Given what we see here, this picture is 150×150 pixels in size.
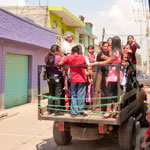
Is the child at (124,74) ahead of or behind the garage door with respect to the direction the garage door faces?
ahead

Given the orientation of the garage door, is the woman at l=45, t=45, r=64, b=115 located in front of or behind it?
in front

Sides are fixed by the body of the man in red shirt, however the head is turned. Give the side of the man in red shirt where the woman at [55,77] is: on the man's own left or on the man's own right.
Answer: on the man's own left

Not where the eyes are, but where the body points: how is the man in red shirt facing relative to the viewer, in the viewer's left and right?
facing away from the viewer
